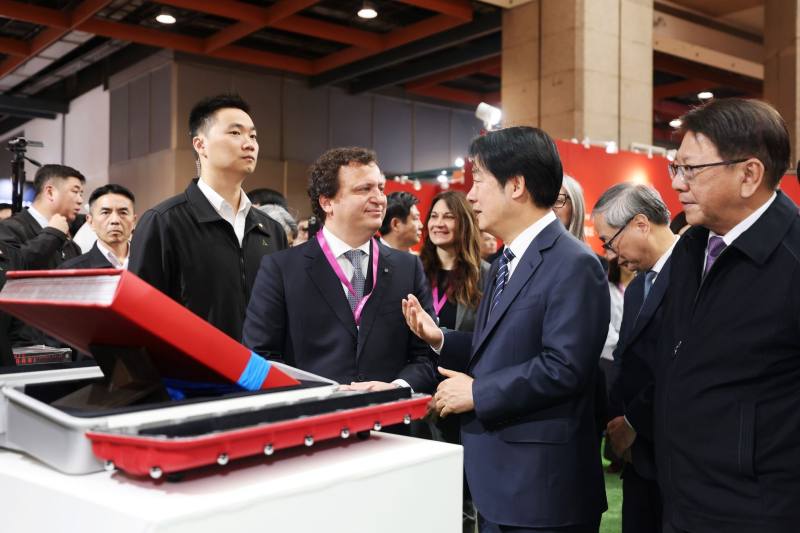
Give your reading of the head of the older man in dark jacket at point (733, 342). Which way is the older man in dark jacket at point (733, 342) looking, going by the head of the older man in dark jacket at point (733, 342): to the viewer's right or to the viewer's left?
to the viewer's left

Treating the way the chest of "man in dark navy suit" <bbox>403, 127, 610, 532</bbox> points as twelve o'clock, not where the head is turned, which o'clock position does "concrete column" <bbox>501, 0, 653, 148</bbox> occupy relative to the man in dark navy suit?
The concrete column is roughly at 3 o'clock from the man in dark navy suit.

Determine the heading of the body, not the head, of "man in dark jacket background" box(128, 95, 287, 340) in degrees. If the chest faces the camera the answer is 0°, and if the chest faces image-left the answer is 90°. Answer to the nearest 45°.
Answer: approximately 315°

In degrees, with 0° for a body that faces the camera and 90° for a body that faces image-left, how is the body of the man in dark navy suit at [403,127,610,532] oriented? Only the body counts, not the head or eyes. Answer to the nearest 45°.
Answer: approximately 90°

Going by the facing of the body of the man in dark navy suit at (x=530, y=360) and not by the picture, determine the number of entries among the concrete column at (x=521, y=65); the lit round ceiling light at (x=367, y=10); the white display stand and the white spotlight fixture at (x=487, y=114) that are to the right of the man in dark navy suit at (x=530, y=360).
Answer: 3

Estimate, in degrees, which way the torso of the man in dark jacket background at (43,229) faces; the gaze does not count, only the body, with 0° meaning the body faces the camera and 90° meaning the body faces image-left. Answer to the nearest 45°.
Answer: approximately 315°

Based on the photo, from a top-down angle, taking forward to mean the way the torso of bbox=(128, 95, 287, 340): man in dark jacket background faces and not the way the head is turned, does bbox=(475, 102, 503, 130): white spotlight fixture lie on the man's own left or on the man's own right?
on the man's own left

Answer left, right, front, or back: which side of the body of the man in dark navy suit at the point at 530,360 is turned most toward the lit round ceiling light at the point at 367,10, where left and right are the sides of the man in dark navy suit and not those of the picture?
right

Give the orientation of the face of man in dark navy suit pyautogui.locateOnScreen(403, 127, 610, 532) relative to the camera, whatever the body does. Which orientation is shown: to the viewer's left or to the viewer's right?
to the viewer's left

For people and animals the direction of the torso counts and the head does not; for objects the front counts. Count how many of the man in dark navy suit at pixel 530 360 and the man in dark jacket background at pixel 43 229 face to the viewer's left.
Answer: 1
